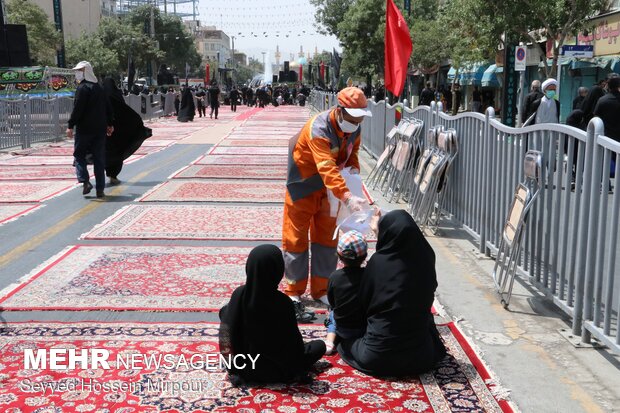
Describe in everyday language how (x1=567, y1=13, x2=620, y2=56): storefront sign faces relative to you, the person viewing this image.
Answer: facing the viewer and to the left of the viewer

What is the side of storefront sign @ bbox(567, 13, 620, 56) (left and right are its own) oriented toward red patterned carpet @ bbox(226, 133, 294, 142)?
front

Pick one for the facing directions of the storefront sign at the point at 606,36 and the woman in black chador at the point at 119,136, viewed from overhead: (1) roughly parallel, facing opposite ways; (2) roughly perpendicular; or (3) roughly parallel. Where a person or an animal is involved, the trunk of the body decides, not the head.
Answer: roughly perpendicular

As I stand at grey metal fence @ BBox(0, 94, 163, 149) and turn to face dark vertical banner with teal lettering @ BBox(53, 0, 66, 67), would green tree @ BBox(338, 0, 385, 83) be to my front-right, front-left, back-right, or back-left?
front-right

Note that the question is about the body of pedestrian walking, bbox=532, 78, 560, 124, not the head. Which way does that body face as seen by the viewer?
toward the camera

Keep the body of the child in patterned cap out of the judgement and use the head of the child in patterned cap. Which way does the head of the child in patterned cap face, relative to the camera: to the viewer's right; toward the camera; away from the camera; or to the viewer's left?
away from the camera
